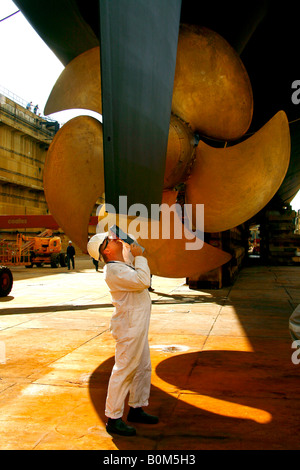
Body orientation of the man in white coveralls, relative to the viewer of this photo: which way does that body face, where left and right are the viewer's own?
facing to the right of the viewer

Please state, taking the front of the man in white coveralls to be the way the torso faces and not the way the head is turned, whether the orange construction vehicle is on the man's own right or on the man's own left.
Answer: on the man's own left
